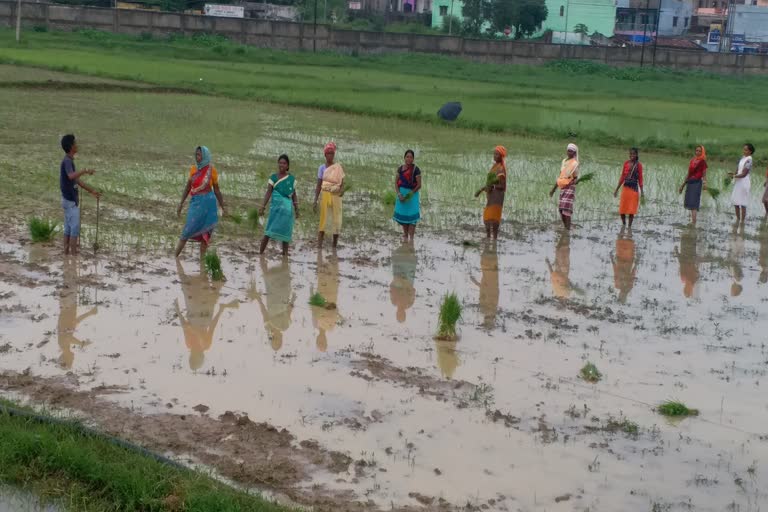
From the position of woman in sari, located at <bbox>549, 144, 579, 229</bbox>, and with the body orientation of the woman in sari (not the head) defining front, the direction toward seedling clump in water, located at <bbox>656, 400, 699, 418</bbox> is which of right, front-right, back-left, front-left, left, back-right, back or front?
front-left

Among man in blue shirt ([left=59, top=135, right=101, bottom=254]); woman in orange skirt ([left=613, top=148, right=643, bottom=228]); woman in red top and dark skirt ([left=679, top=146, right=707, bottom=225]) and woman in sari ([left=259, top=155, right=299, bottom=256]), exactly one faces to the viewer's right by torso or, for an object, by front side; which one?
the man in blue shirt

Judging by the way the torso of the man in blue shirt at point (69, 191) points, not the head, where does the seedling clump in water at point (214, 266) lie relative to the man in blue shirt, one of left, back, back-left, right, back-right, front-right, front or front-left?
front-right

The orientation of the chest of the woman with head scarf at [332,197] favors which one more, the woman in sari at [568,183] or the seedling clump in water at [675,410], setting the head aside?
the seedling clump in water

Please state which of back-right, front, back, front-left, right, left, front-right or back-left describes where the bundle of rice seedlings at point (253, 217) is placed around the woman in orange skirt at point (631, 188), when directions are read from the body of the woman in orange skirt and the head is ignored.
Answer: front-right

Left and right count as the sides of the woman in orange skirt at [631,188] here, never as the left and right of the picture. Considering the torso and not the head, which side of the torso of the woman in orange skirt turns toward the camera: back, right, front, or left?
front

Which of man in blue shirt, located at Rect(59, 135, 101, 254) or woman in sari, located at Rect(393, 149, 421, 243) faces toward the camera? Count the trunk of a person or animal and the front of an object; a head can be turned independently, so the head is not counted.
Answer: the woman in sari

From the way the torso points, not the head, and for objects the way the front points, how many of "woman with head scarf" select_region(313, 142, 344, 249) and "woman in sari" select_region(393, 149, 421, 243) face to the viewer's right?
0

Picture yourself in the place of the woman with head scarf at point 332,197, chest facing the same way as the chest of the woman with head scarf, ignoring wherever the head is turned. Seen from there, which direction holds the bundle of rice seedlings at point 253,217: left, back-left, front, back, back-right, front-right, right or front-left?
right

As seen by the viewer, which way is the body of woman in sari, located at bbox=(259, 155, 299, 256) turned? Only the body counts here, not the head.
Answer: toward the camera

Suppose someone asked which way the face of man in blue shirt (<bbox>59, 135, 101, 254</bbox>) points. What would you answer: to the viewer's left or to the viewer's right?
to the viewer's right

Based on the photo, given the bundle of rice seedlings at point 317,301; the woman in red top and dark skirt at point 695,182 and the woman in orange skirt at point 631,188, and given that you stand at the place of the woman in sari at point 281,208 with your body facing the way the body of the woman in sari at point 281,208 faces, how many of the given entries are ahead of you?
1

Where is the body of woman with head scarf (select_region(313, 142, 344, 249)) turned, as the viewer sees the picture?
toward the camera

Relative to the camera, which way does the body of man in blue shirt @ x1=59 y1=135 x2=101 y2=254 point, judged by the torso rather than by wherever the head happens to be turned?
to the viewer's right

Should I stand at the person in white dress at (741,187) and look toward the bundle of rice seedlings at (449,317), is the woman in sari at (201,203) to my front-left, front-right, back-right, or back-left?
front-right

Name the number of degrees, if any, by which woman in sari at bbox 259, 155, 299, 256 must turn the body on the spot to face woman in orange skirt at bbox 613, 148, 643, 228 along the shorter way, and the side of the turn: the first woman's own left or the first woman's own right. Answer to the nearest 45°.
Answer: approximately 135° to the first woman's own left

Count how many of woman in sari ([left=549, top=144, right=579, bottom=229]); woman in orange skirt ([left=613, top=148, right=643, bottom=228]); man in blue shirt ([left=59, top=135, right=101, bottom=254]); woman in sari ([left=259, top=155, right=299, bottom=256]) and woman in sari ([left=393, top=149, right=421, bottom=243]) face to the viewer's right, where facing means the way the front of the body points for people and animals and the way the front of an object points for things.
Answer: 1
